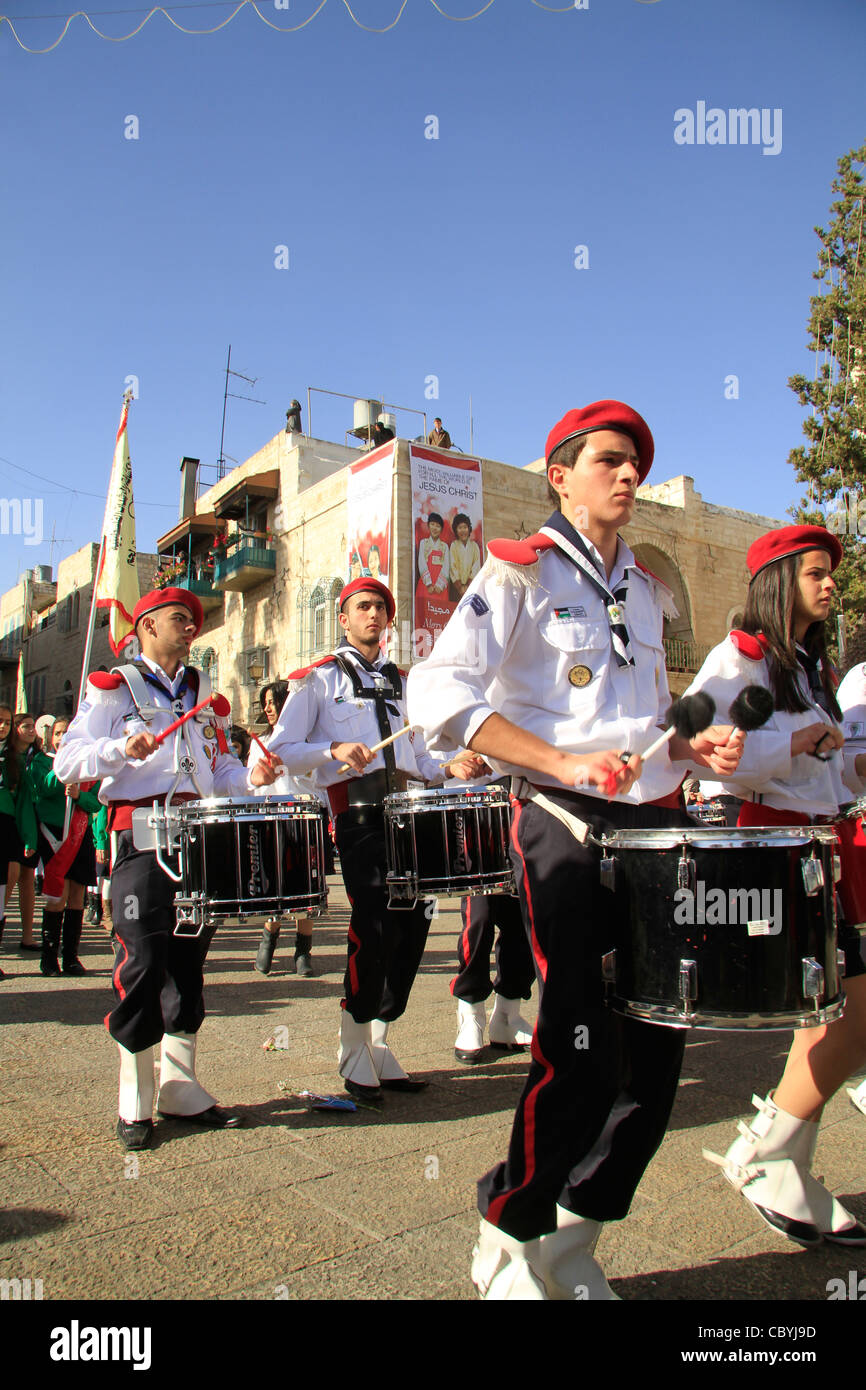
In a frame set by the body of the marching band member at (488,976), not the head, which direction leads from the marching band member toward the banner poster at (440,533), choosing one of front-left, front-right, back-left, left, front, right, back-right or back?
back-left

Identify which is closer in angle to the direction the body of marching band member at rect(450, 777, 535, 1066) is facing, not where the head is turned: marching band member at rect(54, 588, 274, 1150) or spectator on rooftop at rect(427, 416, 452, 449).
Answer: the marching band member

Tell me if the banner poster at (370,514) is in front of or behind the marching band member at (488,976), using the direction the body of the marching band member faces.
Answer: behind

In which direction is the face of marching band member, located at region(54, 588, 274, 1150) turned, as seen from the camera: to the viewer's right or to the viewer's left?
to the viewer's right

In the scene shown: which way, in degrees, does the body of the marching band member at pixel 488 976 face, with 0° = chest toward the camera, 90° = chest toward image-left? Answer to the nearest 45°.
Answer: approximately 315°

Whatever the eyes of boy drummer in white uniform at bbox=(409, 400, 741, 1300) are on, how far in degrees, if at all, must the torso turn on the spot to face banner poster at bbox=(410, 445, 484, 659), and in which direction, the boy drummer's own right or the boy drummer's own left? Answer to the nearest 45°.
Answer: approximately 135° to the boy drummer's own left

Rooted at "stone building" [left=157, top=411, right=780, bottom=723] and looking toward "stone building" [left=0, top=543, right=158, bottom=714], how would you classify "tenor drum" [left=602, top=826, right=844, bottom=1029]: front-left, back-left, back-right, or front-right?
back-left
